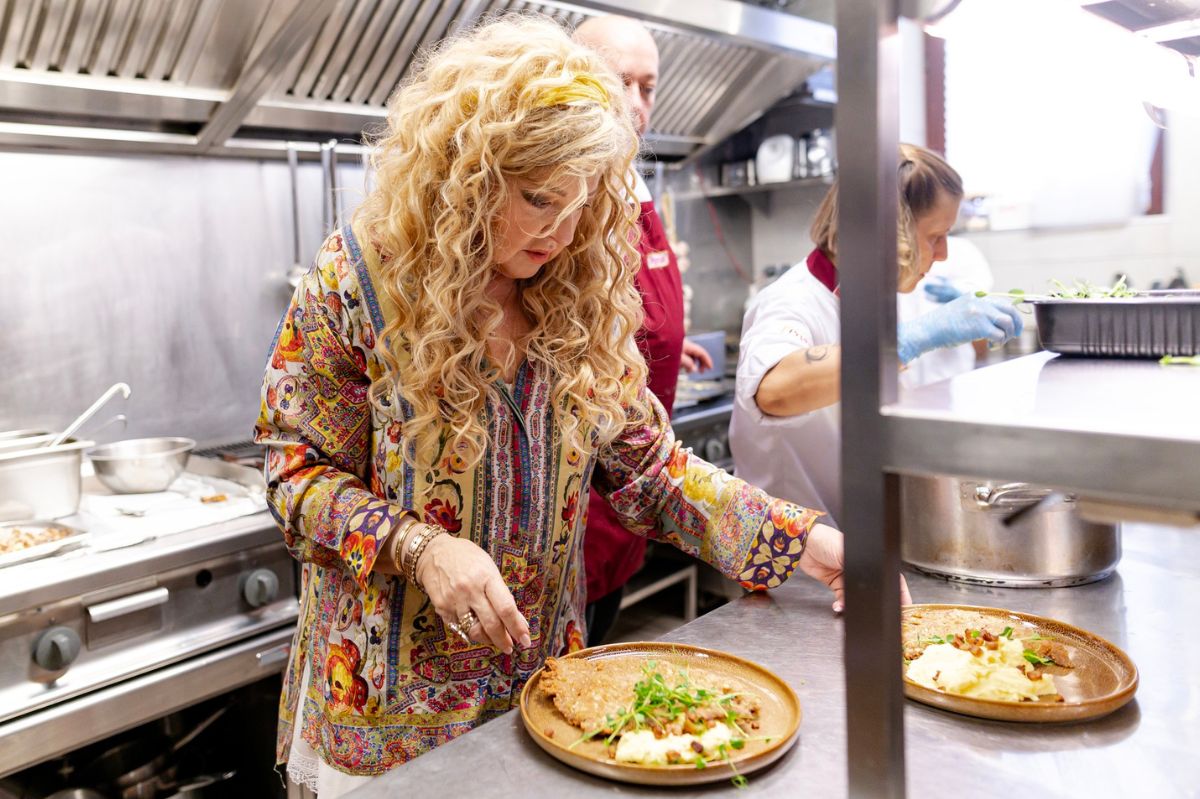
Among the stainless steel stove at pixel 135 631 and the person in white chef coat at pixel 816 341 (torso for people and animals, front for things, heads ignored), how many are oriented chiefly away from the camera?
0

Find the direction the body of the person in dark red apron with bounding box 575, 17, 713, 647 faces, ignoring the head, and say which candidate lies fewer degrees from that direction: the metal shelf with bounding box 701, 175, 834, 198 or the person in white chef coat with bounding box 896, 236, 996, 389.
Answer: the person in white chef coat

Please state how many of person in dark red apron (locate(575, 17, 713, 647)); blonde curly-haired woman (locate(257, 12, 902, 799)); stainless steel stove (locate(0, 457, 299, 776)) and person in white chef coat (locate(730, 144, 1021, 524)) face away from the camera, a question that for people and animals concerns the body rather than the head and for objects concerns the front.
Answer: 0

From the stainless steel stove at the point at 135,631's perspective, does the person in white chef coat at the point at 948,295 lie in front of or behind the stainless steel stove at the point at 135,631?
in front

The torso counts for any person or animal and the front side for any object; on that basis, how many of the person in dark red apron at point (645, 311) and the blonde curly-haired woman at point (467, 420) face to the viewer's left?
0

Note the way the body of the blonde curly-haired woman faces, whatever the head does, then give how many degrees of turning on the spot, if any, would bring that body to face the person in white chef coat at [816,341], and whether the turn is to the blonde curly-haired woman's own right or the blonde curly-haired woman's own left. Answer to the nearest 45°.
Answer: approximately 90° to the blonde curly-haired woman's own left

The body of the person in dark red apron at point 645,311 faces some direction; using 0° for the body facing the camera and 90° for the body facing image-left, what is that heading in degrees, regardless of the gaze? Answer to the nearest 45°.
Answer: approximately 315°

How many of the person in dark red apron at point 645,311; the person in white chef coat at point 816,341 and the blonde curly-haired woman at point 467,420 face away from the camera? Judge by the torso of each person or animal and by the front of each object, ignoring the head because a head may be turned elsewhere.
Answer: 0

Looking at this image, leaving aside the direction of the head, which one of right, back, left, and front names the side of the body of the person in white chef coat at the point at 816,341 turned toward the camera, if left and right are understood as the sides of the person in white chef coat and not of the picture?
right

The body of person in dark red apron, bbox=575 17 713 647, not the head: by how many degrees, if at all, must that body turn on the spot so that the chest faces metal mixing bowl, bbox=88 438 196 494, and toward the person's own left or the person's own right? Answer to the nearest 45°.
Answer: approximately 135° to the person's own right

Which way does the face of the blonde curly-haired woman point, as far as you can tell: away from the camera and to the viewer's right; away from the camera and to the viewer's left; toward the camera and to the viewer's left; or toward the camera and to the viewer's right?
toward the camera and to the viewer's right

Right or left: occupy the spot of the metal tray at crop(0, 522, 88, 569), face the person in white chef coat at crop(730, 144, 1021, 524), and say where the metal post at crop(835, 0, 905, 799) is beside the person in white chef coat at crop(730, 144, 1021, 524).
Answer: right

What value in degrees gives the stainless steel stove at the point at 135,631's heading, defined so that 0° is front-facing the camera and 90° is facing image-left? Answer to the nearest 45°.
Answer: approximately 315°

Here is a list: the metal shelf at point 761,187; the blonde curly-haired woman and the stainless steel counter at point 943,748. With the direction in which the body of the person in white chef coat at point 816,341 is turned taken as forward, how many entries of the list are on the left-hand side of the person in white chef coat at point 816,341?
1
